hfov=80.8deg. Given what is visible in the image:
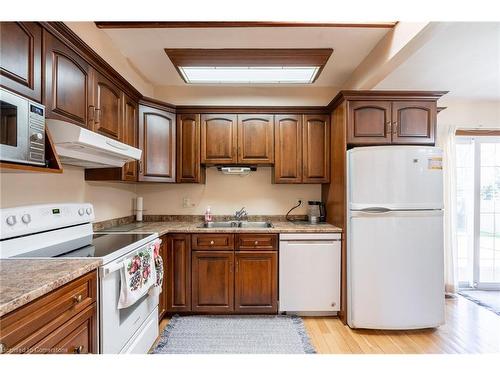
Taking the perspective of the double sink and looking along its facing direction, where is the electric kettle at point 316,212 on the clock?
The electric kettle is roughly at 9 o'clock from the double sink.

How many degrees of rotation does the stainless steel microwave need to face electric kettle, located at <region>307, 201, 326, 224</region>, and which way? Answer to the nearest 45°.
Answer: approximately 45° to its left

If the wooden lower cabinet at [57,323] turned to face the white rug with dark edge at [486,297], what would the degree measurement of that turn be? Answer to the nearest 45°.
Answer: approximately 45° to its left

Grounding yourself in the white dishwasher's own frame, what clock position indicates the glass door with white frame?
The glass door with white frame is roughly at 8 o'clock from the white dishwasher.

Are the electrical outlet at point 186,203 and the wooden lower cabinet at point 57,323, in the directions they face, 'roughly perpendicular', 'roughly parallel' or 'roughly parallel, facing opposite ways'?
roughly perpendicular

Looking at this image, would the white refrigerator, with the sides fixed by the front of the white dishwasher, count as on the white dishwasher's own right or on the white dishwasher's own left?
on the white dishwasher's own left

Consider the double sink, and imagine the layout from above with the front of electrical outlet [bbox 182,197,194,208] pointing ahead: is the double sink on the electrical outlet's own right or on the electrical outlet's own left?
on the electrical outlet's own left

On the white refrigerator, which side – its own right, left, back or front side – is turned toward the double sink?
right

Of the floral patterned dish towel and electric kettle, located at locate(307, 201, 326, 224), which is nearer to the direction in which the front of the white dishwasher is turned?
the floral patterned dish towel
